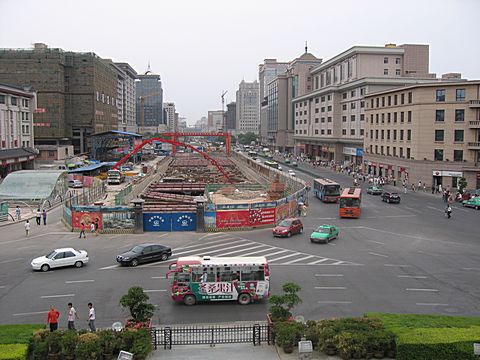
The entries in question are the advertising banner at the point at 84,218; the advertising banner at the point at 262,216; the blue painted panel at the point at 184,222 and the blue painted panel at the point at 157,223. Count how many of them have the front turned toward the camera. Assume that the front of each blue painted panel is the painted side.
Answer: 4

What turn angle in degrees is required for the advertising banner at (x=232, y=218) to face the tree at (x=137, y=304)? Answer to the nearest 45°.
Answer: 0° — it already faces it

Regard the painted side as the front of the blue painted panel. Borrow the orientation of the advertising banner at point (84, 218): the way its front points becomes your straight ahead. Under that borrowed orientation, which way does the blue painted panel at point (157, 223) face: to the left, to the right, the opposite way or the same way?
the same way

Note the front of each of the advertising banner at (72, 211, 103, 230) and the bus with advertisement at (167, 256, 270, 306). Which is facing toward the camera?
the advertising banner

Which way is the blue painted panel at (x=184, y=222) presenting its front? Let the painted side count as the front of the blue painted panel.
toward the camera

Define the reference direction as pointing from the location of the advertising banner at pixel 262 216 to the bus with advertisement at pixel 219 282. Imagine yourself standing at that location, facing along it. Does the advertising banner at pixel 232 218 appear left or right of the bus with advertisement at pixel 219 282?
right

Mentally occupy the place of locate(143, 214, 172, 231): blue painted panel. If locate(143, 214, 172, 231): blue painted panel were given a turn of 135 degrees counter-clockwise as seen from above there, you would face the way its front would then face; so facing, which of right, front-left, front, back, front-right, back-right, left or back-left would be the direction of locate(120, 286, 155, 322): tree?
back-right

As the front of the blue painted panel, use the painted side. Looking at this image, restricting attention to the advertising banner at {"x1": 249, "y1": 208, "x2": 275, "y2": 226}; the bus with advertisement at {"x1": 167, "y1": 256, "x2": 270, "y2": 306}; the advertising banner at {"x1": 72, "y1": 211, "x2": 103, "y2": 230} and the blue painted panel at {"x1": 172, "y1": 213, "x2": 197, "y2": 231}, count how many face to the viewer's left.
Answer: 1

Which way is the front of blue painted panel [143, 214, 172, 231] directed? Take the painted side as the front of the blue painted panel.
toward the camera

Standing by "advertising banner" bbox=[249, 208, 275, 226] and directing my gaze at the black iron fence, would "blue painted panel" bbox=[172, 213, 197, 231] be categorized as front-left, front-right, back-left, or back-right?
front-right

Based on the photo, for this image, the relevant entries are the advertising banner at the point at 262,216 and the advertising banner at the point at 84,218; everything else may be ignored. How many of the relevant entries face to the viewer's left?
0

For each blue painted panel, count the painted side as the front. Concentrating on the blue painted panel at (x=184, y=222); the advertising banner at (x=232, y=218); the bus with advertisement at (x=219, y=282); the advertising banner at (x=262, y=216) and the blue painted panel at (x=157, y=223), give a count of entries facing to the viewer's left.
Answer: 1

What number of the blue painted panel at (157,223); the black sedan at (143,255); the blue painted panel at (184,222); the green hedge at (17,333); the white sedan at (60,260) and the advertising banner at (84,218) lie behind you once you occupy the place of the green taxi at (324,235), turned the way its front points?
0

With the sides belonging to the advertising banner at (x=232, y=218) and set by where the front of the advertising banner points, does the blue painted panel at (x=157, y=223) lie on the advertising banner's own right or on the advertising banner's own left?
on the advertising banner's own right

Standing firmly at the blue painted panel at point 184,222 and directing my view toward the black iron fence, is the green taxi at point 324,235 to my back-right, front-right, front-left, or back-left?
front-left

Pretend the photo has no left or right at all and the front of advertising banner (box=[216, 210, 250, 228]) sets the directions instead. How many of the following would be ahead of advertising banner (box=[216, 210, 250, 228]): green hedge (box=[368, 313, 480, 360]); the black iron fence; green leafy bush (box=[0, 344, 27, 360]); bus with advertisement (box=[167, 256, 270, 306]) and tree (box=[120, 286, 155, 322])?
5

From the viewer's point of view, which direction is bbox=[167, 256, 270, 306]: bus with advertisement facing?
to the viewer's left

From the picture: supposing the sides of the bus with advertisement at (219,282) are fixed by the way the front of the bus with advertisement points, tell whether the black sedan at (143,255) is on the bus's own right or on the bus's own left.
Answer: on the bus's own right

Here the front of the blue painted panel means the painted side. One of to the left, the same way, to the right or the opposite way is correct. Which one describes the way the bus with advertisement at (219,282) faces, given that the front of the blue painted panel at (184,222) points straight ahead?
to the right

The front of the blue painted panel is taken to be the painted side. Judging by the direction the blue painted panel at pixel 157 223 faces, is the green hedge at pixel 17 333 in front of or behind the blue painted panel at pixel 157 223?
in front

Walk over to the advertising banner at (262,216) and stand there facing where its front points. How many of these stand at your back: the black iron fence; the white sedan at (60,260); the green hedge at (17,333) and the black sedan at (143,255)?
0
